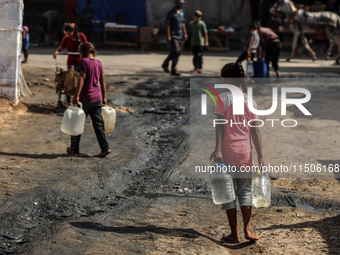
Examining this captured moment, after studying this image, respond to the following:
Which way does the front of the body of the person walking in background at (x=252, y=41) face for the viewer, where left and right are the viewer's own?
facing to the left of the viewer

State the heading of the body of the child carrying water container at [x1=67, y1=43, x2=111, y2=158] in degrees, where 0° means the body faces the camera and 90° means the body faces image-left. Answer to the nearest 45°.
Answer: approximately 135°

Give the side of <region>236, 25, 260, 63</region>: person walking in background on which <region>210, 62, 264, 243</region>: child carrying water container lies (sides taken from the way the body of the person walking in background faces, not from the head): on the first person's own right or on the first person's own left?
on the first person's own left

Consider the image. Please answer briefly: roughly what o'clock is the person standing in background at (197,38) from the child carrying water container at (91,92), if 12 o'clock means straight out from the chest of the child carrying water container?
The person standing in background is roughly at 2 o'clock from the child carrying water container.

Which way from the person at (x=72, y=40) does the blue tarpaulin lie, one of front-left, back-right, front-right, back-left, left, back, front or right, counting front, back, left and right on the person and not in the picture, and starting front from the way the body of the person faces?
back-right

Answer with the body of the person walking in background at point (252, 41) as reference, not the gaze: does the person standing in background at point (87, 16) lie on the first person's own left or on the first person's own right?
on the first person's own right

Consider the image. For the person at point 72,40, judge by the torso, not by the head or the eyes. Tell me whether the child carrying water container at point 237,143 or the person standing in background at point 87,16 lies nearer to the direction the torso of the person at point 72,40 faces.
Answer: the child carrying water container

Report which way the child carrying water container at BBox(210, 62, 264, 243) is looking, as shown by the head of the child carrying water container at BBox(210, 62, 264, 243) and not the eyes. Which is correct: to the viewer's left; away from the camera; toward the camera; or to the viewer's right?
away from the camera

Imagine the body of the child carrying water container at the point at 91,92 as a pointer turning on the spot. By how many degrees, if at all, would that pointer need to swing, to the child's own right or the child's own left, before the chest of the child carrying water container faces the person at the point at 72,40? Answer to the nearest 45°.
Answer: approximately 45° to the child's own right
